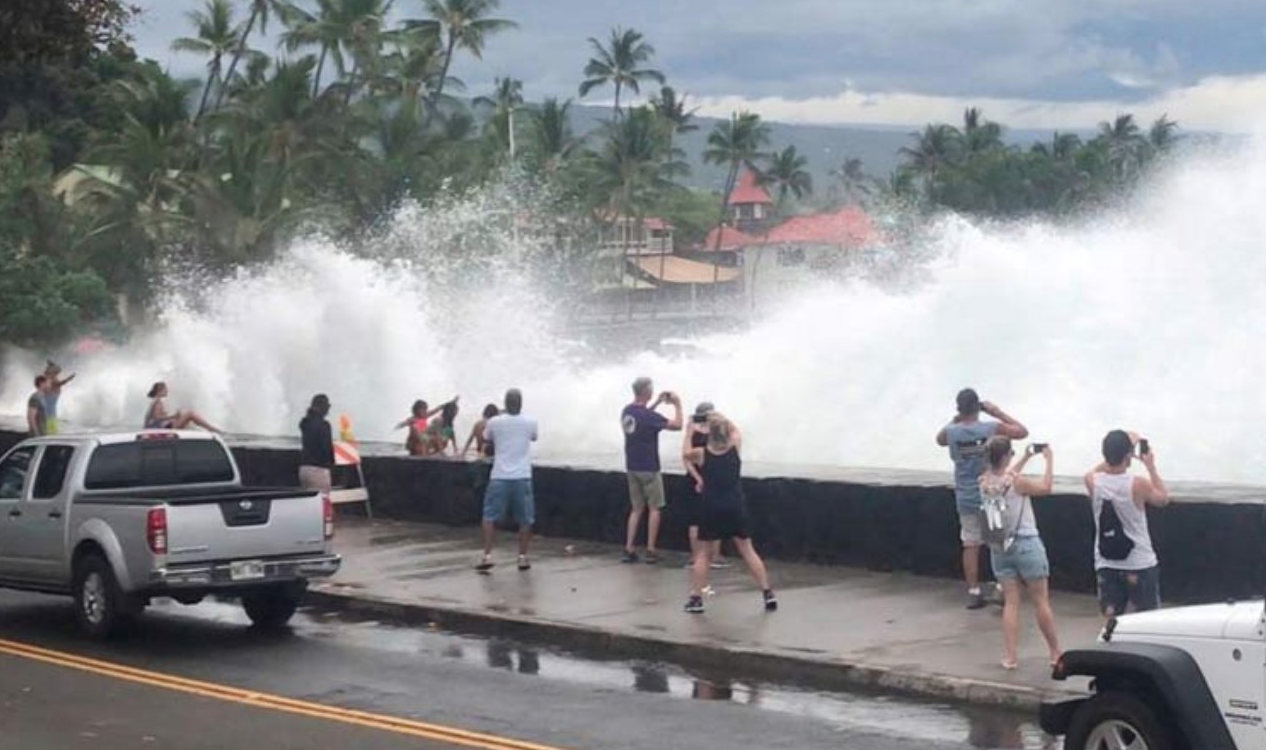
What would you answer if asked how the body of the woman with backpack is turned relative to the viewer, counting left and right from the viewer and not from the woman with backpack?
facing away from the viewer and to the right of the viewer

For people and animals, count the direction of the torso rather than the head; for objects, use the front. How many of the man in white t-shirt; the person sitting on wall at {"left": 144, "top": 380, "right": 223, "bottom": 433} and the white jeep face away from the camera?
1

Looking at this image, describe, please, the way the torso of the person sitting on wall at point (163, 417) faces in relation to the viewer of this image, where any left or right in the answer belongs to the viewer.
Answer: facing to the right of the viewer

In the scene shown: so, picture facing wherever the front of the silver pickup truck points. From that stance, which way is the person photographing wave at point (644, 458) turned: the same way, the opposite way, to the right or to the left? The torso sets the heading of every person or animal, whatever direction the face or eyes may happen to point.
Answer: to the right

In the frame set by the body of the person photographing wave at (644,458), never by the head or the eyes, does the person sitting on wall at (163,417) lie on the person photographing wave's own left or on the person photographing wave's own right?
on the person photographing wave's own left

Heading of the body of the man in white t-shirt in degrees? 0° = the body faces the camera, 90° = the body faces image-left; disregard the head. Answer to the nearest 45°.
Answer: approximately 180°

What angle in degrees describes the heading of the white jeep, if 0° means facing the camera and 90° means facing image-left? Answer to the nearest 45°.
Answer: approximately 90°

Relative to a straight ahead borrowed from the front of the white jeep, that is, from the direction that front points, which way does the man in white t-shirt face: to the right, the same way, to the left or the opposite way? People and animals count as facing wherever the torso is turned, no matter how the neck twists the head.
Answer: to the right

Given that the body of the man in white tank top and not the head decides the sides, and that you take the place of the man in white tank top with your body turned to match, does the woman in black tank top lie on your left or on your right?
on your left

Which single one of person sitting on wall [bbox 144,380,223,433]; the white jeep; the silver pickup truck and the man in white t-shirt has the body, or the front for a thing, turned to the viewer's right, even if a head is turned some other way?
the person sitting on wall

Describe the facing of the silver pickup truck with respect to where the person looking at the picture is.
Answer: facing away from the viewer and to the left of the viewer

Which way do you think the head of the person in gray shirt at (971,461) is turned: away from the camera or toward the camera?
away from the camera

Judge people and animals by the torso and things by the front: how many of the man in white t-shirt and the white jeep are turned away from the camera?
1

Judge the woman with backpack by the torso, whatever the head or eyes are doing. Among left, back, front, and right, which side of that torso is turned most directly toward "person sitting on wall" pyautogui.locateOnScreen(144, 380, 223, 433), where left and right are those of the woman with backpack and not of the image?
left

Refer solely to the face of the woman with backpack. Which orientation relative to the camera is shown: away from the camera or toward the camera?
away from the camera
